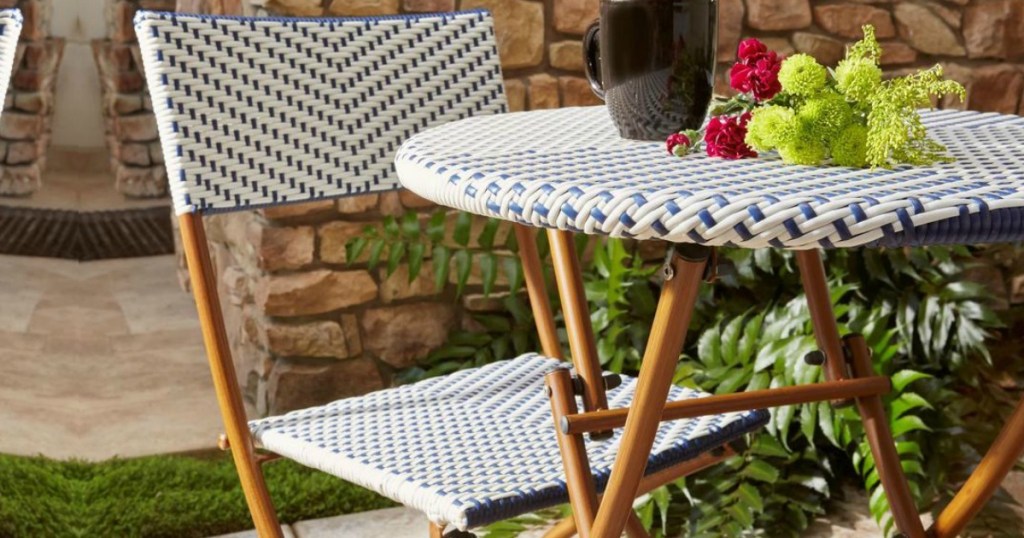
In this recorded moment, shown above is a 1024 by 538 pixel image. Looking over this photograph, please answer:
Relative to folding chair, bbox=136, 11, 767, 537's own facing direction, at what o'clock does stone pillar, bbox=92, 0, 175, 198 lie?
The stone pillar is roughly at 7 o'clock from the folding chair.

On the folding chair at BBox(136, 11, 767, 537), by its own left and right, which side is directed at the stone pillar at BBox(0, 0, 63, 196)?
back

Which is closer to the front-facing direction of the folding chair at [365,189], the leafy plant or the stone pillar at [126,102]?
the leafy plant

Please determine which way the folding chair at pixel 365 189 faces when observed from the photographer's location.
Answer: facing the viewer and to the right of the viewer

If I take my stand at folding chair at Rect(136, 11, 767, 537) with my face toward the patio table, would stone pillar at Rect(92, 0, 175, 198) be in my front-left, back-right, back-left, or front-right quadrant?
back-left

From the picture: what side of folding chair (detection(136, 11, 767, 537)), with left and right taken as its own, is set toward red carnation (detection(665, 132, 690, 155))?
front

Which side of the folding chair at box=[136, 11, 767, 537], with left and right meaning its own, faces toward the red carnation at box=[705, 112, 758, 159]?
front

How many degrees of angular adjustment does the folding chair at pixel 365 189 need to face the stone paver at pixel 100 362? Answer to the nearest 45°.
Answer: approximately 180°

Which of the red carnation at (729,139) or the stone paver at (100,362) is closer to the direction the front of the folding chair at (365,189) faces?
the red carnation

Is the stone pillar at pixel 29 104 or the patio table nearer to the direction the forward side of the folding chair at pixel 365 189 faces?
the patio table

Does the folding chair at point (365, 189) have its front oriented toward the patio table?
yes
